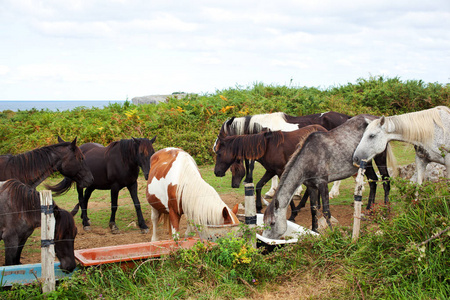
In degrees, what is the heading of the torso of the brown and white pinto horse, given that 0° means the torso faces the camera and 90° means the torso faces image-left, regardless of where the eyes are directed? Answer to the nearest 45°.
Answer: approximately 315°

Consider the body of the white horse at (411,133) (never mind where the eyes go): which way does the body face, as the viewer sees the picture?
to the viewer's left

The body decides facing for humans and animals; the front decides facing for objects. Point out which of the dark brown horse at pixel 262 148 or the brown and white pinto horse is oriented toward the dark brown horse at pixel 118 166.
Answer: the dark brown horse at pixel 262 148

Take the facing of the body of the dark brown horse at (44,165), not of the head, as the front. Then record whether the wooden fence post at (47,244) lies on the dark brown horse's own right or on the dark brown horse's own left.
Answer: on the dark brown horse's own right

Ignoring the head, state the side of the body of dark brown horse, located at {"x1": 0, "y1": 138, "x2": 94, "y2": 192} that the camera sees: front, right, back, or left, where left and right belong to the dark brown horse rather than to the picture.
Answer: right

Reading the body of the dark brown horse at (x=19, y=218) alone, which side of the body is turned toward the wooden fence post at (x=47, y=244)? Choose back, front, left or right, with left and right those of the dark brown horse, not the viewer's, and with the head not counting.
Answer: right

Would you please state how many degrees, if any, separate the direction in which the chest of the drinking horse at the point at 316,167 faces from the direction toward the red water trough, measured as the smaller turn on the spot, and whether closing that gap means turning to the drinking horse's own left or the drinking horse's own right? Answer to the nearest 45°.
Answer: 0° — it already faces it

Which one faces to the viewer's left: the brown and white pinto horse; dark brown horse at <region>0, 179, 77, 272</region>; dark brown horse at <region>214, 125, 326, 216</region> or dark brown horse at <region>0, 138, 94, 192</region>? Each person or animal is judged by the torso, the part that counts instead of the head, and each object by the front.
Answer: dark brown horse at <region>214, 125, 326, 216</region>

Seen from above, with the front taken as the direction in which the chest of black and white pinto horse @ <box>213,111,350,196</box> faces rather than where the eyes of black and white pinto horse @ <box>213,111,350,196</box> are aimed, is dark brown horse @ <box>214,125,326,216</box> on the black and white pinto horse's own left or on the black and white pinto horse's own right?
on the black and white pinto horse's own left

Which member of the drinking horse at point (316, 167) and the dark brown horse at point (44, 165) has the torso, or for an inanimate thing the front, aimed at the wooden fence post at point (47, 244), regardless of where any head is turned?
the drinking horse

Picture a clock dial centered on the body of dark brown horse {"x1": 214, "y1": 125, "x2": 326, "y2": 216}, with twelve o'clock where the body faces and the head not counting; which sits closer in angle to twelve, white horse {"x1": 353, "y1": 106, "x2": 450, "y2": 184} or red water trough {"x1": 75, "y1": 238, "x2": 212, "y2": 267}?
the red water trough

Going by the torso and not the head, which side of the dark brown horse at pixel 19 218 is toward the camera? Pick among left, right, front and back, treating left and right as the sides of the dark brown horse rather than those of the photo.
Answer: right
